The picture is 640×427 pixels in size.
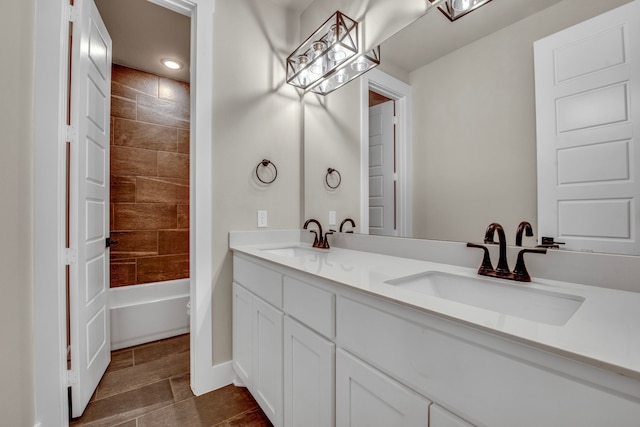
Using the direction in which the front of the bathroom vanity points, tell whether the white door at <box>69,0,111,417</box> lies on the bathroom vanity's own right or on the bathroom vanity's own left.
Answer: on the bathroom vanity's own right

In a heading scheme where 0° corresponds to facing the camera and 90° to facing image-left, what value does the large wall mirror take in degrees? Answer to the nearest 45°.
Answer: approximately 45°

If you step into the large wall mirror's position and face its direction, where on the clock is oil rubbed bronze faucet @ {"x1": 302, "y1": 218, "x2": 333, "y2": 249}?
The oil rubbed bronze faucet is roughly at 2 o'clock from the large wall mirror.

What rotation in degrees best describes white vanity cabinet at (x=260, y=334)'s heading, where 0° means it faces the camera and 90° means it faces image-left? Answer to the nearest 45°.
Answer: approximately 45°

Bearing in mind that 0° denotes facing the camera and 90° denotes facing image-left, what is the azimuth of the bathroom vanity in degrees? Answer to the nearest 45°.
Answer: approximately 45°

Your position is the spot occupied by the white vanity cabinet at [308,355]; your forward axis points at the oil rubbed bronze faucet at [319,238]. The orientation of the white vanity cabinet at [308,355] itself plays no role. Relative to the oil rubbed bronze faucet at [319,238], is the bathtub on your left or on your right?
left

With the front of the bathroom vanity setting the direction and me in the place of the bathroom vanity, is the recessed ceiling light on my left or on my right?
on my right
